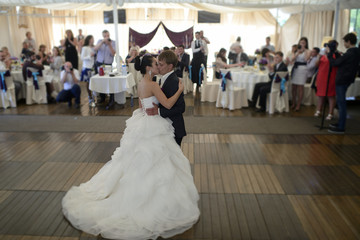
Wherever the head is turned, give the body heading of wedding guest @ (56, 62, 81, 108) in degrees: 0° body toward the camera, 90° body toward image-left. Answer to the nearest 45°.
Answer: approximately 0°

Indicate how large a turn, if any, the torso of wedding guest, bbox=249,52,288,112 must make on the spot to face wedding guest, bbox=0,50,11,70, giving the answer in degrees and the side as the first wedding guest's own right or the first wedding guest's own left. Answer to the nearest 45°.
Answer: approximately 45° to the first wedding guest's own right

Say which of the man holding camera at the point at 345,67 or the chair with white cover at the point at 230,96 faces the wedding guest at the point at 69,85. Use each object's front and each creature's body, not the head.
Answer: the man holding camera

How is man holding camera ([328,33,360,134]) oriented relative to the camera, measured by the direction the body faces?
to the viewer's left

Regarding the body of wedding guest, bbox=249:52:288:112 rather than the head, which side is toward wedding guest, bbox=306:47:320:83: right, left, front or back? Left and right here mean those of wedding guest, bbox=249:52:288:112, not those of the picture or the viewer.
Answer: back

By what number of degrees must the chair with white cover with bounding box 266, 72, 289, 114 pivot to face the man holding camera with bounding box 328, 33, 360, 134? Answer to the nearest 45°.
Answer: approximately 180°
